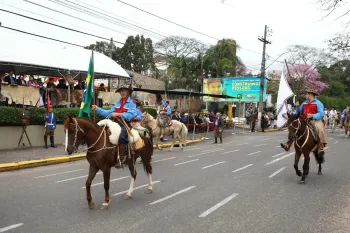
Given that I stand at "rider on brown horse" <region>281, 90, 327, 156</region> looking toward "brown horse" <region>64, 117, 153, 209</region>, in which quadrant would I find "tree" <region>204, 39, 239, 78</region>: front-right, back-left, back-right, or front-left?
back-right

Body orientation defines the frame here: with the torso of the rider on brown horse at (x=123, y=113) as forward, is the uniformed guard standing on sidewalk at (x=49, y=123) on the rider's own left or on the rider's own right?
on the rider's own right

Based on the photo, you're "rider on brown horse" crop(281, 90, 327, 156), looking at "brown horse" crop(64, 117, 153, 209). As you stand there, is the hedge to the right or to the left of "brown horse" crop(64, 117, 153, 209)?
right

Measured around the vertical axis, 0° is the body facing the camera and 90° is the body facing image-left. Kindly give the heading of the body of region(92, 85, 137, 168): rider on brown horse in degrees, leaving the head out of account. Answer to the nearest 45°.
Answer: approximately 45°

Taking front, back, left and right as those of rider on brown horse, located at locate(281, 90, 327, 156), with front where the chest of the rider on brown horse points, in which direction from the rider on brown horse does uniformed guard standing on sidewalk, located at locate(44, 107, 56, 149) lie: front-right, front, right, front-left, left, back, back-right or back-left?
front-right

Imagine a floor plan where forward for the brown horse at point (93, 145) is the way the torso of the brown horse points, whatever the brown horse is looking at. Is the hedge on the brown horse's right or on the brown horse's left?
on the brown horse's right

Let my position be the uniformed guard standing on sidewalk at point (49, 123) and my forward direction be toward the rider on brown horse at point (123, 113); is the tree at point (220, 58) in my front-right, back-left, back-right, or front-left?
back-left

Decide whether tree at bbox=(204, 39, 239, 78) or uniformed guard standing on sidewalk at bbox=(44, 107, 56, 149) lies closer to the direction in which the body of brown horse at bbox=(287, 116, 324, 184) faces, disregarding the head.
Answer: the uniformed guard standing on sidewalk

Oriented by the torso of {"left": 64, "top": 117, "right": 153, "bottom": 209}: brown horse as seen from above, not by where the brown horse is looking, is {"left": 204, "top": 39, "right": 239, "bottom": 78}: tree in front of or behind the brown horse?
behind

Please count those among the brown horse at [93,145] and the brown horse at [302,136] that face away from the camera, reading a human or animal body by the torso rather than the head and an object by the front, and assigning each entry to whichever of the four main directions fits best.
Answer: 0

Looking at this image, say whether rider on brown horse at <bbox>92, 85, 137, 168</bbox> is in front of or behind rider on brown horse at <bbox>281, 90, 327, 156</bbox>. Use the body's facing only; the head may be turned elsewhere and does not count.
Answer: in front

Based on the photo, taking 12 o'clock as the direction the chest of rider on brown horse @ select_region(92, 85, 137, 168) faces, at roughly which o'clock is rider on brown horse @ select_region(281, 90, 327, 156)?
rider on brown horse @ select_region(281, 90, 327, 156) is roughly at 7 o'clock from rider on brown horse @ select_region(92, 85, 137, 168).
